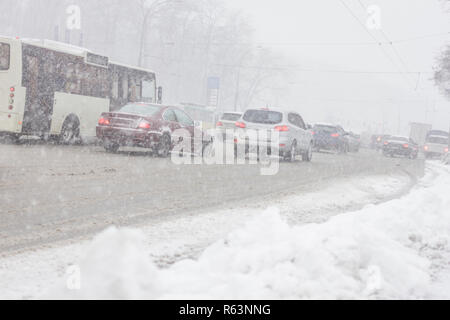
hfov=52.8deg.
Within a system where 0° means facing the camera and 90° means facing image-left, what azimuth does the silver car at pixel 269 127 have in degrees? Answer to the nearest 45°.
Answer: approximately 225°

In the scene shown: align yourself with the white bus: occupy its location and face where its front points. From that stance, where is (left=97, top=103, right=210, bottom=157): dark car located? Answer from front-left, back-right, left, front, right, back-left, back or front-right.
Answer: right

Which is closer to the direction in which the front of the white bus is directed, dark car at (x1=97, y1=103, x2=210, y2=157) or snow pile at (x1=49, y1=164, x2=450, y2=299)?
the dark car

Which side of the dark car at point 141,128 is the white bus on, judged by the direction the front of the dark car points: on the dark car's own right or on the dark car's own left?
on the dark car's own left

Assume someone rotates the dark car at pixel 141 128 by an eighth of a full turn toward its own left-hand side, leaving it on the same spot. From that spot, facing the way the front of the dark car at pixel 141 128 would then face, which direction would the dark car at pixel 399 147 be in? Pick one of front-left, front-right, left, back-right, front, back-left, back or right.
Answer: front-right

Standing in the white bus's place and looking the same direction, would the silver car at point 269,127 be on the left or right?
on its right

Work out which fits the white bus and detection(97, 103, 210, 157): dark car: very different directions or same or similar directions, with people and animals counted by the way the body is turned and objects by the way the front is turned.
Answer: same or similar directions

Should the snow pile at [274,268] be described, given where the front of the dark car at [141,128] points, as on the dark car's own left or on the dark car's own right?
on the dark car's own right

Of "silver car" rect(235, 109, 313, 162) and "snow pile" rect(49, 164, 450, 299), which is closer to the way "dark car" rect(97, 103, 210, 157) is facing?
the silver car

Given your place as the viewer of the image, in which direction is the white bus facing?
facing away from the viewer and to the right of the viewer

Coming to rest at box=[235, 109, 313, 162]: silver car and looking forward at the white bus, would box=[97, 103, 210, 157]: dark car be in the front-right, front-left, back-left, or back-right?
front-left

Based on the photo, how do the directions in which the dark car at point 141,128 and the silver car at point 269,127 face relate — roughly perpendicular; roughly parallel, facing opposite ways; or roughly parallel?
roughly parallel

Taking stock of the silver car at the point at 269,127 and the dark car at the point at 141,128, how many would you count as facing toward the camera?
0

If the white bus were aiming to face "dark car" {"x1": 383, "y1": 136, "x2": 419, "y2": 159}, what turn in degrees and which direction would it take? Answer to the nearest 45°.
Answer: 0° — it already faces it

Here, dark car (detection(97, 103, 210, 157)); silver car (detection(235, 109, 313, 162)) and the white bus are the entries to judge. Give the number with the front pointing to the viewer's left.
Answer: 0

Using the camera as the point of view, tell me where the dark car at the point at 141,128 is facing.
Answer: facing away from the viewer and to the right of the viewer
